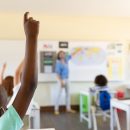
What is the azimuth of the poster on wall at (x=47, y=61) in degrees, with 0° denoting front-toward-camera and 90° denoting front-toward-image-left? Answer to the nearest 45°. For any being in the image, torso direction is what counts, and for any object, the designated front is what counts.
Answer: approximately 0°

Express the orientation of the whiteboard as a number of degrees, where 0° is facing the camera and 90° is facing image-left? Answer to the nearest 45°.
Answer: approximately 0°

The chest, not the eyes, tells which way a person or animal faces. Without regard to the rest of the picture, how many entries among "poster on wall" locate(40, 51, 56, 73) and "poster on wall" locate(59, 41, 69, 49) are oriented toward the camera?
2
